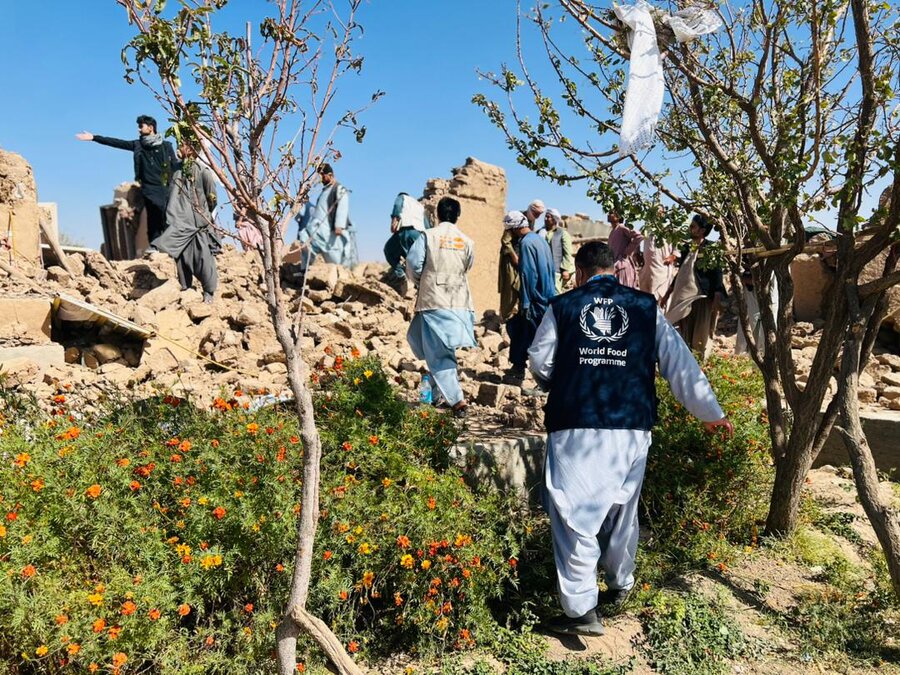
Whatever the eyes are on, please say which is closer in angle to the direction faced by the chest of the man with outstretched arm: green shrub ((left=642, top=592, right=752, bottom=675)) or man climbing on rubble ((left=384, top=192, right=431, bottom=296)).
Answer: the green shrub

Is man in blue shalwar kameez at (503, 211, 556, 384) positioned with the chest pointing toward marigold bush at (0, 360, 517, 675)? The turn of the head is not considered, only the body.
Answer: no

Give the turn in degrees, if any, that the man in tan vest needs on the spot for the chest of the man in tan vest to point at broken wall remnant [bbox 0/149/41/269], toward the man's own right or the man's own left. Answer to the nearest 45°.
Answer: approximately 45° to the man's own left

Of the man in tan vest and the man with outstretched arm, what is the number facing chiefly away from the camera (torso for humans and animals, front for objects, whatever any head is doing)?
1

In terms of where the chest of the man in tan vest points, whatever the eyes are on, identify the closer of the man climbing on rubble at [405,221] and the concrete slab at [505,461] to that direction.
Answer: the man climbing on rubble

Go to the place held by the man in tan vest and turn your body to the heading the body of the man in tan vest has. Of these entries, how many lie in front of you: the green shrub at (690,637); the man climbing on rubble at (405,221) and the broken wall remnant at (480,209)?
2

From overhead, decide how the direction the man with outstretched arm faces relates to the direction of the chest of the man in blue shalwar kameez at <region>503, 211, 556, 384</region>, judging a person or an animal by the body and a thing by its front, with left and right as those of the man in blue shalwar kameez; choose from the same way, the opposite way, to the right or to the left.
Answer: to the left

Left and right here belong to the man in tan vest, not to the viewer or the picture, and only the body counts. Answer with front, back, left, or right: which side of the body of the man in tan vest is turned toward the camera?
back

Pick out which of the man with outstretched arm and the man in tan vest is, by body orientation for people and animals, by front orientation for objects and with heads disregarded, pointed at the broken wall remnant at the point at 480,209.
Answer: the man in tan vest

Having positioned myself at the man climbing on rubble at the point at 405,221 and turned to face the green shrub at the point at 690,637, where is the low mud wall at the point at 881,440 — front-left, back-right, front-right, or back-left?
front-left

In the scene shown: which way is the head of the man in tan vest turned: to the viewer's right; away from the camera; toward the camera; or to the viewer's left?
away from the camera

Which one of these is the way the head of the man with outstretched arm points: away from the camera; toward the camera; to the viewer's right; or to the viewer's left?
to the viewer's left

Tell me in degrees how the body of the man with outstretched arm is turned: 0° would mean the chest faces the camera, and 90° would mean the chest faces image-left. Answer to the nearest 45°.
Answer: approximately 45°

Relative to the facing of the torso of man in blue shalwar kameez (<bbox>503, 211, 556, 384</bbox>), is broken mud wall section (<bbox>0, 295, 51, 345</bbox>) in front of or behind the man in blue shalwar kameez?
in front
